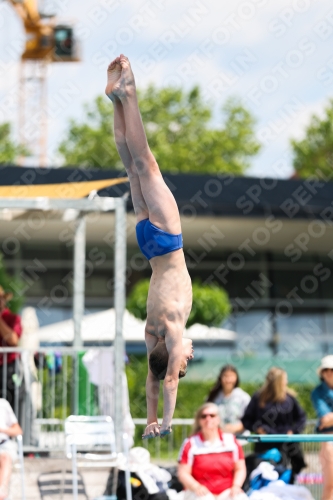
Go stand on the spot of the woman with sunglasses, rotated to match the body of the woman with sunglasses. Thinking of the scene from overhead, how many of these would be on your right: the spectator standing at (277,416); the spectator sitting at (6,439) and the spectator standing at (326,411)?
1

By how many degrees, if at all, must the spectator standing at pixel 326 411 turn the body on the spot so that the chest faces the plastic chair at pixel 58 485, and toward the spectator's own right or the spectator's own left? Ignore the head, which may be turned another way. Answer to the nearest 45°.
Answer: approximately 135° to the spectator's own right

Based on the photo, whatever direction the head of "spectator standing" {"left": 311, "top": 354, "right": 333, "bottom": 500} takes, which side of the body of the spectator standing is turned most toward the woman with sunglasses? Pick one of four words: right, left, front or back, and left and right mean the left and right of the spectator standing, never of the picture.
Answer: right

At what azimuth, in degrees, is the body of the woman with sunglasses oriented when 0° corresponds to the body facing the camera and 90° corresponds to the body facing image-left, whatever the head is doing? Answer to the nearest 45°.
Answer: approximately 0°

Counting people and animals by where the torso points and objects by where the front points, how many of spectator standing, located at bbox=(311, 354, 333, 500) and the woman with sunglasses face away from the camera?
0

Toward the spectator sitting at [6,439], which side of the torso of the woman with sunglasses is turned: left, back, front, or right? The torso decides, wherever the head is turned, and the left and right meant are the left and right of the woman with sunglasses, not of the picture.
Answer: right
